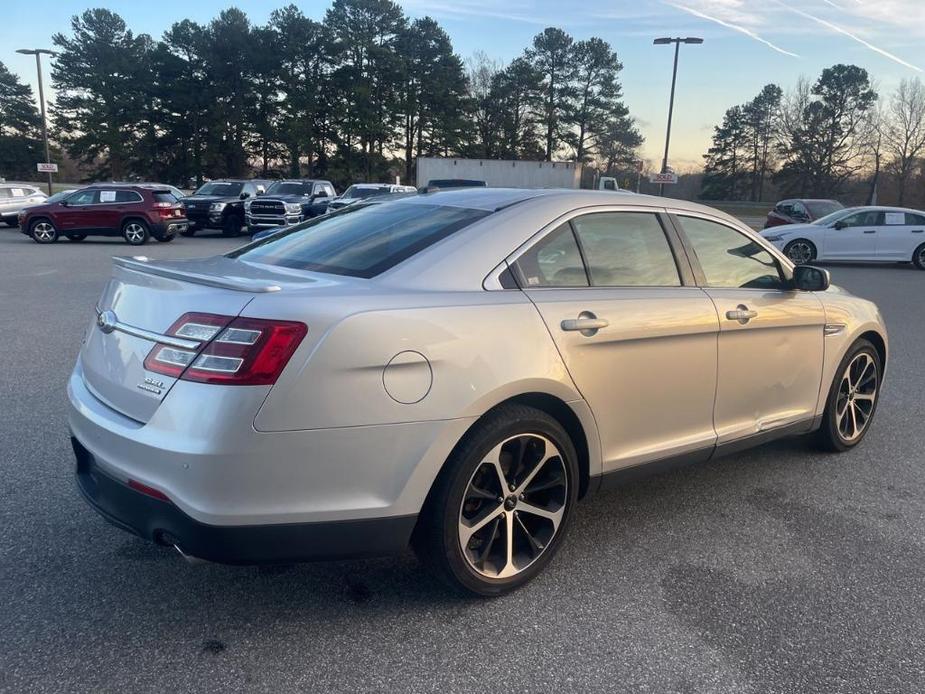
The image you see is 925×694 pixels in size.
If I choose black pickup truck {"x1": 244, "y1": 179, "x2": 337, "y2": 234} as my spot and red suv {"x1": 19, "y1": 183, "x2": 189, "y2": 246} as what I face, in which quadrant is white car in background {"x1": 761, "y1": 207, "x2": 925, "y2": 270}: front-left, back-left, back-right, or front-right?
back-left

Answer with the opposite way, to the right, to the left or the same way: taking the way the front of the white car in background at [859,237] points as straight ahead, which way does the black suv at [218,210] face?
to the left

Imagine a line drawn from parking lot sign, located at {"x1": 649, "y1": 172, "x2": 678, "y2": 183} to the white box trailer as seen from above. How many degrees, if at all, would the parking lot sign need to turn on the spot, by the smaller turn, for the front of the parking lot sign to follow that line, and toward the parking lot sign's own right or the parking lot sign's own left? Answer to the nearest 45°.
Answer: approximately 135° to the parking lot sign's own right

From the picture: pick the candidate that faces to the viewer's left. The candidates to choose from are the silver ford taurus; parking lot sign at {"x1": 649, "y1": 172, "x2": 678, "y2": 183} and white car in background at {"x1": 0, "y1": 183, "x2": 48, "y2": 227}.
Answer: the white car in background

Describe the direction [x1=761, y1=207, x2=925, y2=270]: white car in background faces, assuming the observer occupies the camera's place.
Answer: facing to the left of the viewer

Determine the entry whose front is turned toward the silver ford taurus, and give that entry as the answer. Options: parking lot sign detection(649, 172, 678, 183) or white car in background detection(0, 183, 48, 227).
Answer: the parking lot sign

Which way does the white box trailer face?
to the viewer's right

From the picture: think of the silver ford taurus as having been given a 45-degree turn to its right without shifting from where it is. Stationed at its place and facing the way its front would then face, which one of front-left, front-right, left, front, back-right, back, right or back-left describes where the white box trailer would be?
left

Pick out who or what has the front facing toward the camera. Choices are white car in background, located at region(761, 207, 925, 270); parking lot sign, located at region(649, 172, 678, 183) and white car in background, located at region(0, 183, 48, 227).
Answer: the parking lot sign

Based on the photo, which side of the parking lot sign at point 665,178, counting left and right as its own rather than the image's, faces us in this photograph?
front

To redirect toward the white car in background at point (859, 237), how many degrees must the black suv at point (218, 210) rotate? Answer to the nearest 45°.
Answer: approximately 90° to its left

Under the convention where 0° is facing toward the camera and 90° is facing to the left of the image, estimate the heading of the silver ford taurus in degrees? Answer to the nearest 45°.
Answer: approximately 225°

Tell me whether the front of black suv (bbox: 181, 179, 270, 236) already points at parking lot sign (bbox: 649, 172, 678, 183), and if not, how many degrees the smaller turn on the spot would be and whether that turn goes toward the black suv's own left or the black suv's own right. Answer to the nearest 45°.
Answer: approximately 135° to the black suv's own left

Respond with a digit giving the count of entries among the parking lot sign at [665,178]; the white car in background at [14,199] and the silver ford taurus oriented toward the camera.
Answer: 1

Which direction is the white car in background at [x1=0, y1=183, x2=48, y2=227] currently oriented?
to the viewer's left

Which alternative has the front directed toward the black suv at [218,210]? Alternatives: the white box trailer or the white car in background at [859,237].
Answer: the white car in background
